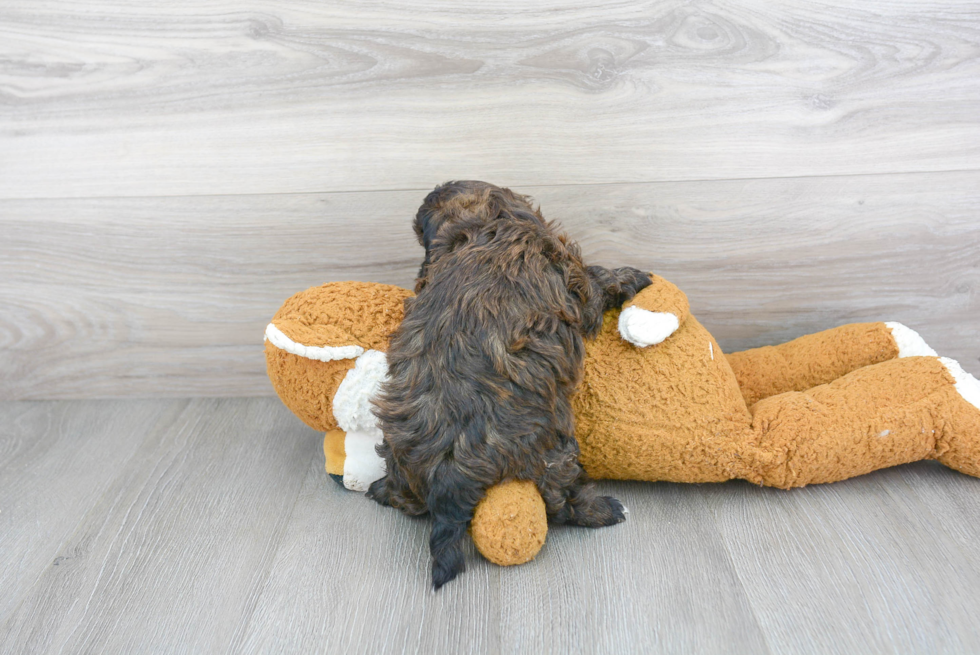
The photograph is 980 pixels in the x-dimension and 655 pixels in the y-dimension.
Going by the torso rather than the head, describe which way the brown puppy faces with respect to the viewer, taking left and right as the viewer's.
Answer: facing away from the viewer
